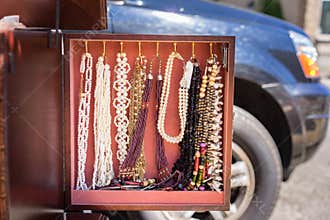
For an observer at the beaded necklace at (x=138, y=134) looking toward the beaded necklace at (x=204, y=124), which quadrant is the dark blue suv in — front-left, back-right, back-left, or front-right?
front-left

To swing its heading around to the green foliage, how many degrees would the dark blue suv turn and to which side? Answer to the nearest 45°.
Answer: approximately 90° to its left

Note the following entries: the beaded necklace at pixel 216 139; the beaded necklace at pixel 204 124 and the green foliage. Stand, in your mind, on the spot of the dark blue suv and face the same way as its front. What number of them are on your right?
2

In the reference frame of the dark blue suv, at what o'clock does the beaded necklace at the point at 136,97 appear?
The beaded necklace is roughly at 4 o'clock from the dark blue suv.

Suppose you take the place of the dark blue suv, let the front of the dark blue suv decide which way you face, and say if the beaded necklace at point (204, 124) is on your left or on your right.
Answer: on your right

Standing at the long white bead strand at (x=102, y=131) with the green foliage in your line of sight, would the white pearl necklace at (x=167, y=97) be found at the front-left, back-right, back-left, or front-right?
front-right

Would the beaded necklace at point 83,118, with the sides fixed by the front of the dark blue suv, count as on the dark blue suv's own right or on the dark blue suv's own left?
on the dark blue suv's own right

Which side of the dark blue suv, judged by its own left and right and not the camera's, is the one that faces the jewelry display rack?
right

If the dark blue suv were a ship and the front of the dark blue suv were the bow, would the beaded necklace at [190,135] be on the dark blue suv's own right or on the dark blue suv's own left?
on the dark blue suv's own right

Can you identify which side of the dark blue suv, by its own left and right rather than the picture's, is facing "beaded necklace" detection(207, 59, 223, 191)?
right

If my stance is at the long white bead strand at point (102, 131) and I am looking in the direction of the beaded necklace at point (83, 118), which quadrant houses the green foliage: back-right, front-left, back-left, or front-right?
back-right

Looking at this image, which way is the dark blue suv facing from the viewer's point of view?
to the viewer's right
